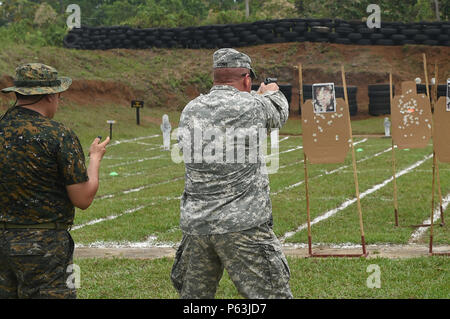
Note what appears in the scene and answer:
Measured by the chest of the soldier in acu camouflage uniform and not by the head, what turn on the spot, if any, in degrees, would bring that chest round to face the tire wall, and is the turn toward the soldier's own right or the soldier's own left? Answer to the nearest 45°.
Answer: approximately 45° to the soldier's own left

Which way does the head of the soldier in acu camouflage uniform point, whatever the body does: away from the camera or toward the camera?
away from the camera

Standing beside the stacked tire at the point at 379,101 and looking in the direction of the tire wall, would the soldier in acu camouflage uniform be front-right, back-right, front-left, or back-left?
back-left

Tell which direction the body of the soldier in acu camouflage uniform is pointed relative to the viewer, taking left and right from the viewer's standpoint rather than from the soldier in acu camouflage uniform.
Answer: facing away from the viewer and to the right of the viewer

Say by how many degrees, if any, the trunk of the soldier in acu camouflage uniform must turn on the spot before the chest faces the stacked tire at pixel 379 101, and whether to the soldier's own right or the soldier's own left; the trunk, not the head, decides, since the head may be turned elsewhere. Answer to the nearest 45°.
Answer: approximately 45° to the soldier's own left
